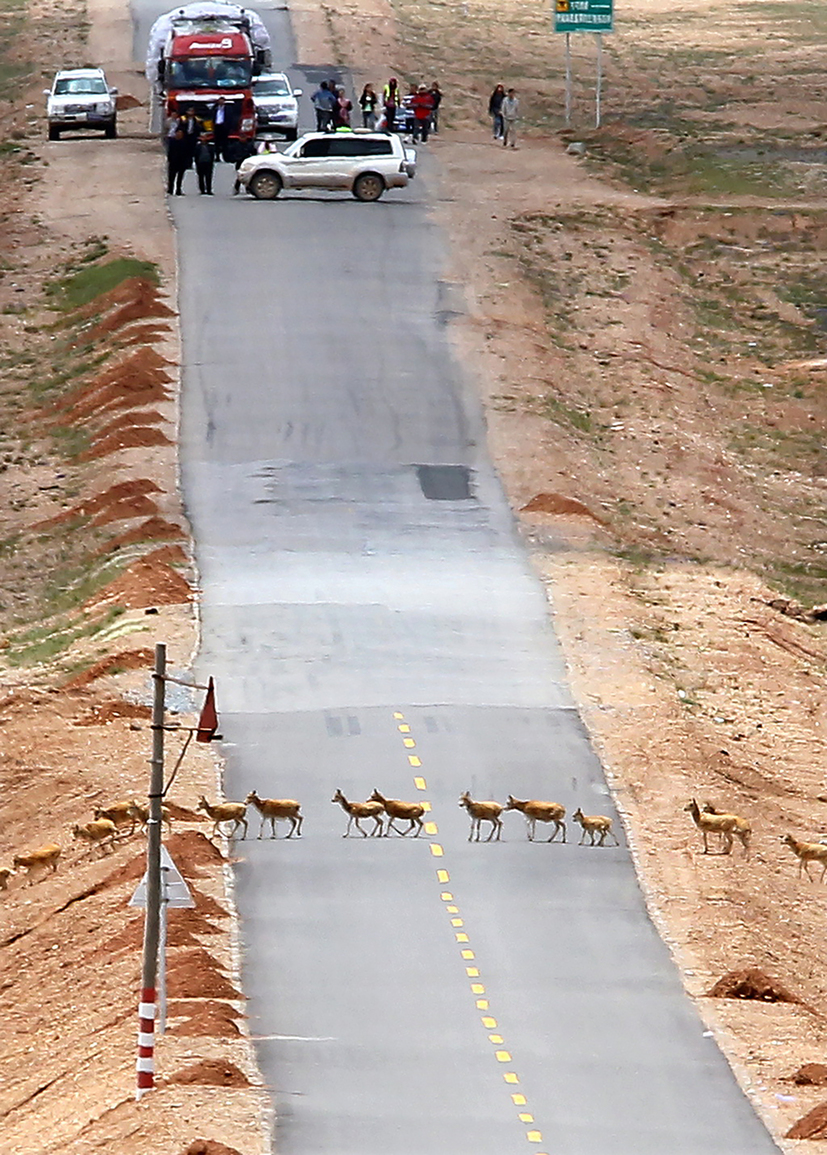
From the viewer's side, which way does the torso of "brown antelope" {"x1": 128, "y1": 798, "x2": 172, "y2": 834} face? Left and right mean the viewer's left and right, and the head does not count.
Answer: facing to the left of the viewer

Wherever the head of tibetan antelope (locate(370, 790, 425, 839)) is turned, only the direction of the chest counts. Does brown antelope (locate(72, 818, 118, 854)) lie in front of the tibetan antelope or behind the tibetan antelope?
in front

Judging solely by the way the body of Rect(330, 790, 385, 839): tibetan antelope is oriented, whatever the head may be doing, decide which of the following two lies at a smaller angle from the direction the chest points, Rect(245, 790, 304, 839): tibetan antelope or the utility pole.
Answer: the tibetan antelope

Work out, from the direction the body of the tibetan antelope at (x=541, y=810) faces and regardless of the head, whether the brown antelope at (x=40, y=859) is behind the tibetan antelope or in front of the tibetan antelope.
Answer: in front

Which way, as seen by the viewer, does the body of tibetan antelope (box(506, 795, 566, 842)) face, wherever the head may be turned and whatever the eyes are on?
to the viewer's left

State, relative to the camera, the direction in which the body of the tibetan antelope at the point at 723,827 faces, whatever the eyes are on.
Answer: to the viewer's left

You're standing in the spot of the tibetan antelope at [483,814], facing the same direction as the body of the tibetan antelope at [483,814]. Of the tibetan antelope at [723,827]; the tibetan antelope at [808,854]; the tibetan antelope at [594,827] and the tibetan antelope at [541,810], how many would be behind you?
4

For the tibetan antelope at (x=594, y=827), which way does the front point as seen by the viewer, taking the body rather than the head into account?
to the viewer's left

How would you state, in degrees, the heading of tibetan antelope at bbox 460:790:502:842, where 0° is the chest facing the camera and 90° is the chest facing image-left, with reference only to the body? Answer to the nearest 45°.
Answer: approximately 90°

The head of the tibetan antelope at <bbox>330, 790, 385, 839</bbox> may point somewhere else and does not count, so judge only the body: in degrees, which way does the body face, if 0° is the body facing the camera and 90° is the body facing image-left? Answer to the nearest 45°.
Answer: approximately 90°

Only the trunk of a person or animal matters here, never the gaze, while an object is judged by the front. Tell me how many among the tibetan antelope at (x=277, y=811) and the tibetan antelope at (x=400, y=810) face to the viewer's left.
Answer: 2

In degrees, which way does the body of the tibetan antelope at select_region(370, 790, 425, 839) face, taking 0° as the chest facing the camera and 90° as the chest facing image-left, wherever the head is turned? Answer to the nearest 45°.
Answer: approximately 90°

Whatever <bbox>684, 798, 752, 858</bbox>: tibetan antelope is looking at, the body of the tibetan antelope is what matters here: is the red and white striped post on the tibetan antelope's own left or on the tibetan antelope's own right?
on the tibetan antelope's own left

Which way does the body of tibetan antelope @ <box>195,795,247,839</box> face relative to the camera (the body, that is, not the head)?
to the viewer's left
